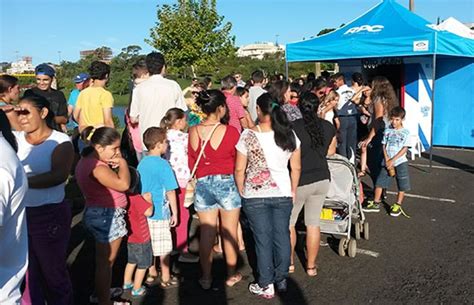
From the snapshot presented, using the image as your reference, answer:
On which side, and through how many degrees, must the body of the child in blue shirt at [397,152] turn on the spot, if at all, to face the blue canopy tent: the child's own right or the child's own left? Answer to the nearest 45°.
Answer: approximately 135° to the child's own right

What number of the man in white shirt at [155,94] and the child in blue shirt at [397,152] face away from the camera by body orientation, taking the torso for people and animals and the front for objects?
1

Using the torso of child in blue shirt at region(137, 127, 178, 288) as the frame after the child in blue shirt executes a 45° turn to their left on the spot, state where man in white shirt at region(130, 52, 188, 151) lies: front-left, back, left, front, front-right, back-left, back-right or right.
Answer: front

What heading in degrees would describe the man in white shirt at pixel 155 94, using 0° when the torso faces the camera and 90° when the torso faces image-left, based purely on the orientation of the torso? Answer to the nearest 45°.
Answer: approximately 180°

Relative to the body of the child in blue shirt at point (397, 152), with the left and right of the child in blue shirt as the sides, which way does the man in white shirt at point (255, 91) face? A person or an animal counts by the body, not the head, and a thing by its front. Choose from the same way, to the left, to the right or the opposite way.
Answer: the opposite way

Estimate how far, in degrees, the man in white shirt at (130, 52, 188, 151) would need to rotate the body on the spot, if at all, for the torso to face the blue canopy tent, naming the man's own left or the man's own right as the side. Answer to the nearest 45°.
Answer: approximately 45° to the man's own right

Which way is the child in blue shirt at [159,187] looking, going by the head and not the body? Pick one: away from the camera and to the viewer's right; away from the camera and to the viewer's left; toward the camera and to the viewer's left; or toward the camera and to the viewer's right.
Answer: away from the camera and to the viewer's right

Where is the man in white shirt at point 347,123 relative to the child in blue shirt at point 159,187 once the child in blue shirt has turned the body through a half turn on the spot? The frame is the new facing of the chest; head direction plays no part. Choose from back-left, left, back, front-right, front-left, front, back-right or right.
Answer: back

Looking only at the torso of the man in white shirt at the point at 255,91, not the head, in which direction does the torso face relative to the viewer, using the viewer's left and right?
facing away from the viewer and to the right of the viewer

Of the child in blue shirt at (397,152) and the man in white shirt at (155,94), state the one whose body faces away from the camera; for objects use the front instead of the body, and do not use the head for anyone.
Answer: the man in white shirt

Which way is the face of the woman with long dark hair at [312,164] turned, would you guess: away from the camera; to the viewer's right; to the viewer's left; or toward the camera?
away from the camera

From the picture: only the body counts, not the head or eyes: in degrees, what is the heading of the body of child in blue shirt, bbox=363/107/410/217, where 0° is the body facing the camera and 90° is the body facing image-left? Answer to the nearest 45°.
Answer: approximately 45°

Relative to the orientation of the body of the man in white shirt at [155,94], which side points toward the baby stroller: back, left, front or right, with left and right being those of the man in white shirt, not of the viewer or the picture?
right

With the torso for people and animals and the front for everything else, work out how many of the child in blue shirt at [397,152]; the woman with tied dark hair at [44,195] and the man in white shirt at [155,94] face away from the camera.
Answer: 1

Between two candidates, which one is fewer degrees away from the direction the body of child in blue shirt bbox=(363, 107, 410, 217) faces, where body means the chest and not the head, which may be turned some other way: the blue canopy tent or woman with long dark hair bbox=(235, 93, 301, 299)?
the woman with long dark hair

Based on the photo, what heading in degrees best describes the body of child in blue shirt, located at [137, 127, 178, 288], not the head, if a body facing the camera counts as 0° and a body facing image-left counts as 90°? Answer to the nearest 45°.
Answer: approximately 225°
